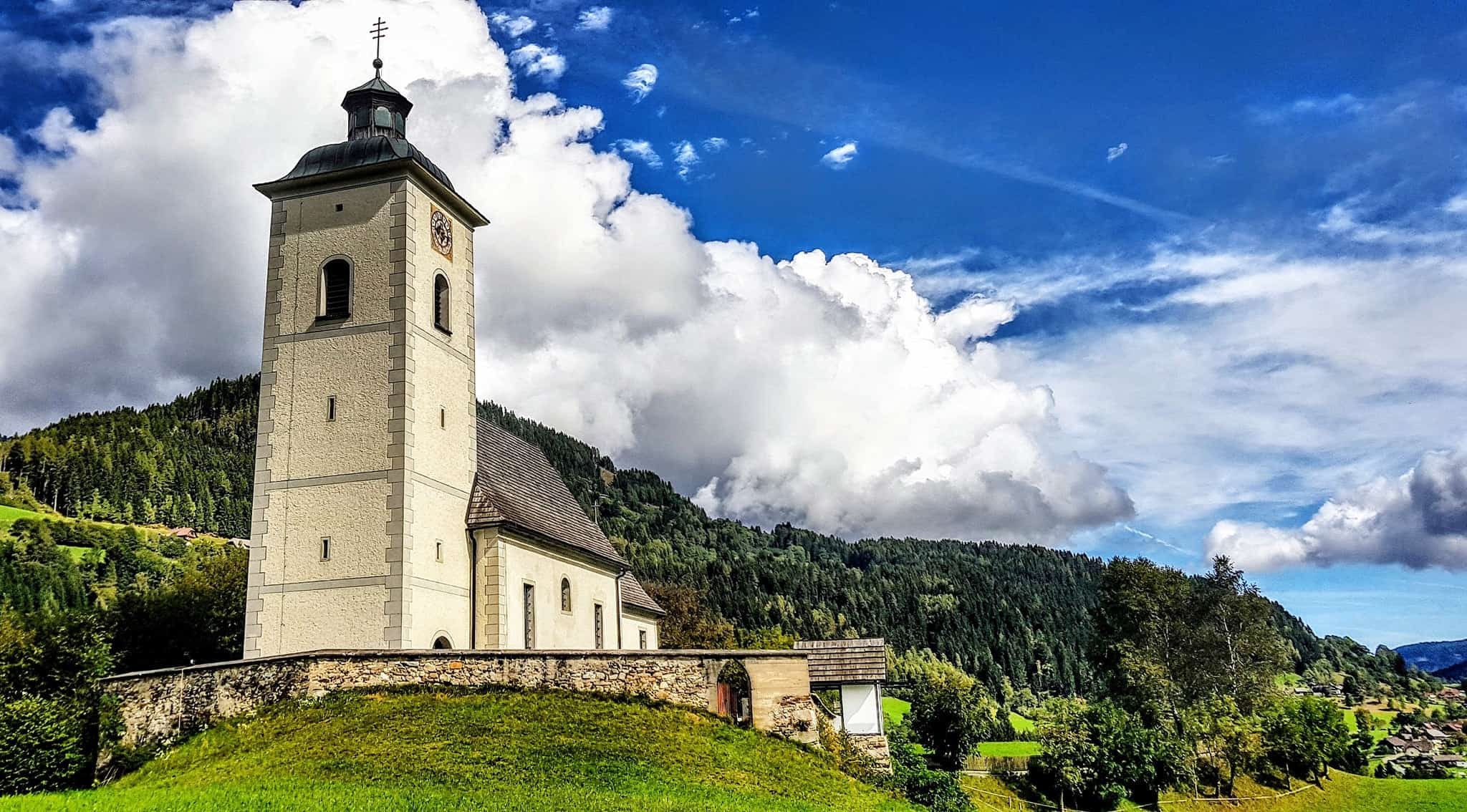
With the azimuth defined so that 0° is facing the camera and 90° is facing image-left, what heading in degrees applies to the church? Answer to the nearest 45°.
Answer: approximately 45°
